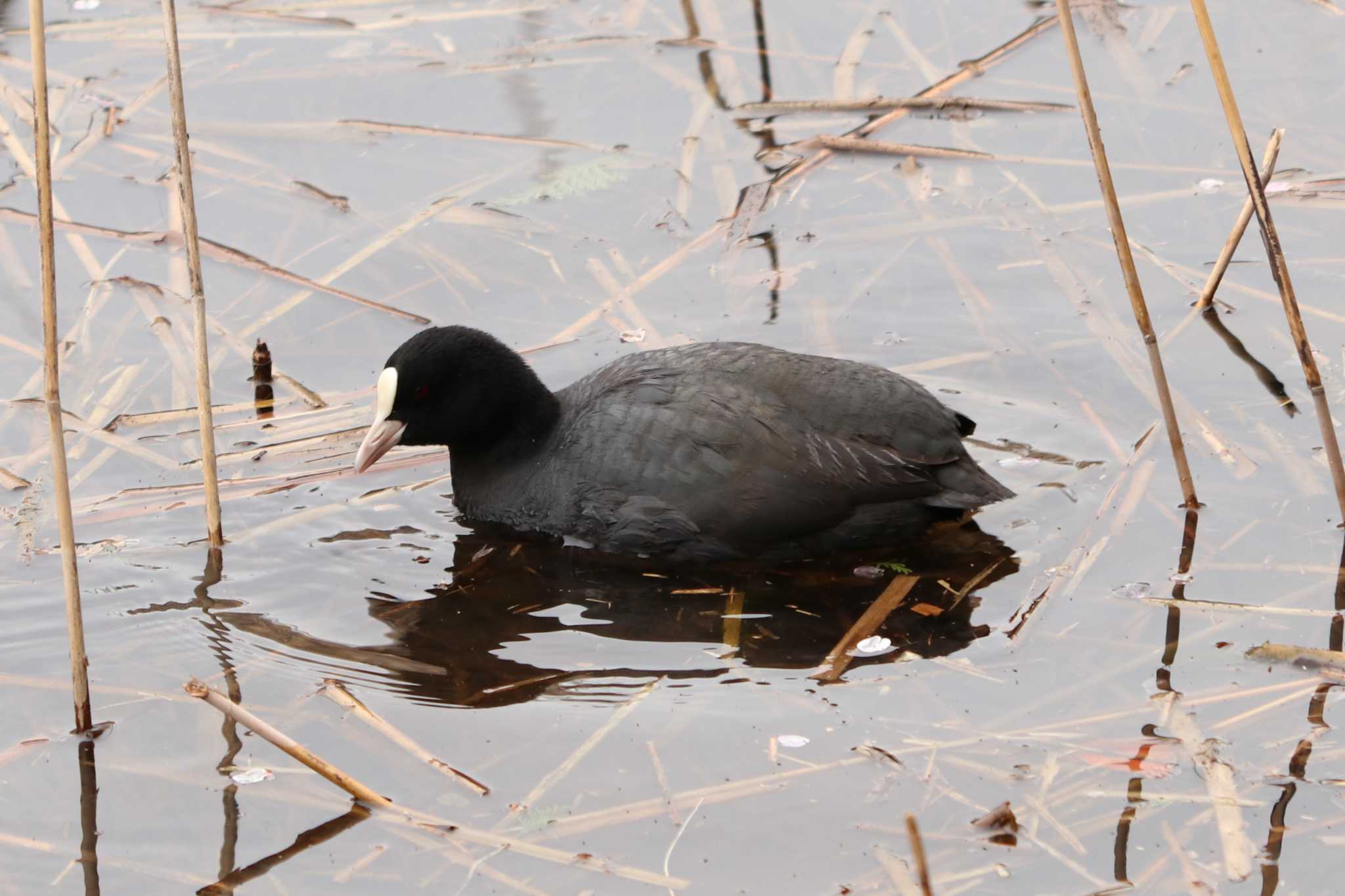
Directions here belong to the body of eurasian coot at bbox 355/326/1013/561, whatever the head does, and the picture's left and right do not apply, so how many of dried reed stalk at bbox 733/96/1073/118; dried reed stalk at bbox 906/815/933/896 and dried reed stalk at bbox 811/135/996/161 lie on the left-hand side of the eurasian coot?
1

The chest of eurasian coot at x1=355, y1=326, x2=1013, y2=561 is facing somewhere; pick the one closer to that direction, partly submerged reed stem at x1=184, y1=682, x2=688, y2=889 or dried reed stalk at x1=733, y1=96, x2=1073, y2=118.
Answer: the partly submerged reed stem

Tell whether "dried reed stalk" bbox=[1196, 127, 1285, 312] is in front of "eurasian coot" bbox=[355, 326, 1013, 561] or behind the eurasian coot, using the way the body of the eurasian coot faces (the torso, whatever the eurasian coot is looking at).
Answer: behind

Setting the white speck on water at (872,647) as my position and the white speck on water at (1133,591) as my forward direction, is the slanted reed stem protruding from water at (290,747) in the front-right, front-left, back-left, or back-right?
back-right

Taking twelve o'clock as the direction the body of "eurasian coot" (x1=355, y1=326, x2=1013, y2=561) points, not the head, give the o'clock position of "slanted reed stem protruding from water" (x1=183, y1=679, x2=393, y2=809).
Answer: The slanted reed stem protruding from water is roughly at 10 o'clock from the eurasian coot.

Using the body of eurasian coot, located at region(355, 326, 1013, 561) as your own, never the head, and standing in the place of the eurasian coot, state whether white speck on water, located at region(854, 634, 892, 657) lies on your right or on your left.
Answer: on your left

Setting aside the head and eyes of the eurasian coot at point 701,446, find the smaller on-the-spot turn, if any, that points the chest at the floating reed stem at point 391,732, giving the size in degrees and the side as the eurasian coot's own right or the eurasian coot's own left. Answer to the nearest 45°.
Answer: approximately 45° to the eurasian coot's own left

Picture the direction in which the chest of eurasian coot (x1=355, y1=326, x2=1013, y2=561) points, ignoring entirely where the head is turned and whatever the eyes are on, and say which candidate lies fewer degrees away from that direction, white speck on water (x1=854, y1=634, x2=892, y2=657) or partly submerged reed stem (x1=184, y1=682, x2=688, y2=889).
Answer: the partly submerged reed stem

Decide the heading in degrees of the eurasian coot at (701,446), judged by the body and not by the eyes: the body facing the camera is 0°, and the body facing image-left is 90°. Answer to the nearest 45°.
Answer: approximately 90°

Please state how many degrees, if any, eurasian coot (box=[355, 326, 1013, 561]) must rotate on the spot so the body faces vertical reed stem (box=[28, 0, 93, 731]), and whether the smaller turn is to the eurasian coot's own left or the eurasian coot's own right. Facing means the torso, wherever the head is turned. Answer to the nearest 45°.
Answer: approximately 45° to the eurasian coot's own left

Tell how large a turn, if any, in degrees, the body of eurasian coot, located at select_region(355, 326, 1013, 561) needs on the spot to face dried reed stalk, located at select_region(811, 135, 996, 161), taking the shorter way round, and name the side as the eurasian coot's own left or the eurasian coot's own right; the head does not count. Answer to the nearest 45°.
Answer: approximately 90° to the eurasian coot's own right

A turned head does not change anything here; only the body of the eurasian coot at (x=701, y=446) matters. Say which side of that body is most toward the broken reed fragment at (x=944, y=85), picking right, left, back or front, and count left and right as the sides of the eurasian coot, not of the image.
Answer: right

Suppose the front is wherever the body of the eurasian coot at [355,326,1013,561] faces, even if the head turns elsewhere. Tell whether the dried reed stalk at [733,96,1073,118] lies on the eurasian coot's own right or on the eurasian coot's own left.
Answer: on the eurasian coot's own right
